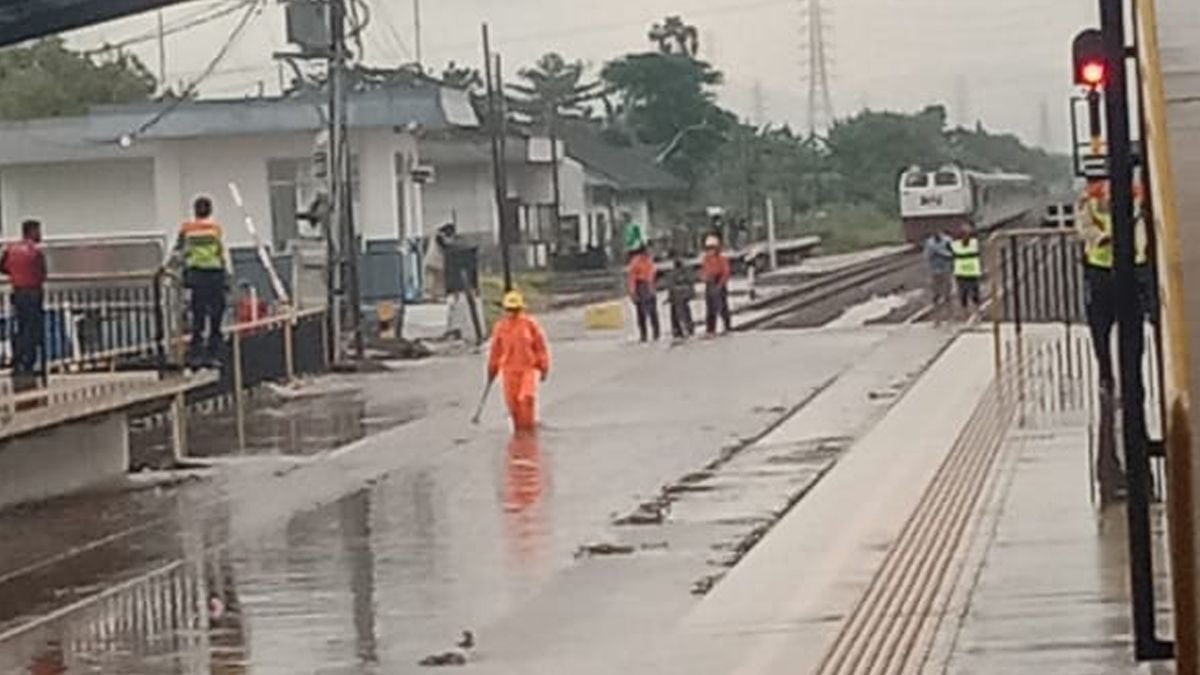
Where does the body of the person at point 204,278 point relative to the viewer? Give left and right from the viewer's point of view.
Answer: facing away from the viewer

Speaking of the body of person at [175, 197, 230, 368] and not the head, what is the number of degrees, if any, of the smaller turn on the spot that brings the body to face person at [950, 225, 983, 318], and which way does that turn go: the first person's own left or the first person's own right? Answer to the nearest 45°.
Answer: approximately 45° to the first person's own right

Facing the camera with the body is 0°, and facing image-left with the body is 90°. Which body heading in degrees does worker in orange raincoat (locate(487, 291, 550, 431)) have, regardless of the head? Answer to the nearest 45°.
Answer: approximately 0°

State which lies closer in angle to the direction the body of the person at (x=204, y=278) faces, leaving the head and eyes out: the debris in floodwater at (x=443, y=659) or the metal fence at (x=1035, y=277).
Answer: the metal fence

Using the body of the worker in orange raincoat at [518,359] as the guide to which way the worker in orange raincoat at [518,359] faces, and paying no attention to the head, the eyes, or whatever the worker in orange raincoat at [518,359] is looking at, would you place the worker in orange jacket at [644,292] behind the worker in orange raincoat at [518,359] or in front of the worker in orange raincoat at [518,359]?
behind

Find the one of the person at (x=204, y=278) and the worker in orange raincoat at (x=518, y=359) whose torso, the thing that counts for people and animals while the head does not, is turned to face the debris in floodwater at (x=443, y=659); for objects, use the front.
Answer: the worker in orange raincoat

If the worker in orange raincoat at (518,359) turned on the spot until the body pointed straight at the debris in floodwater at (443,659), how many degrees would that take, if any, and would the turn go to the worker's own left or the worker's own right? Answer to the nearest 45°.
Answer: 0° — they already face it

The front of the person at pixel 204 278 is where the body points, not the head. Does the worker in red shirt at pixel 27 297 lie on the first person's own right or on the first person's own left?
on the first person's own left

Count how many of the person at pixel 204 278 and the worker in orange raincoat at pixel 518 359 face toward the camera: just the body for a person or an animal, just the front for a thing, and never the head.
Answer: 1

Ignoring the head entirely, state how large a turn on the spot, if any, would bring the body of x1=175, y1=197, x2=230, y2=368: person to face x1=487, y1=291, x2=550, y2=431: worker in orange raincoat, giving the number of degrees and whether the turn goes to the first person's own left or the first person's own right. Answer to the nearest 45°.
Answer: approximately 90° to the first person's own right
